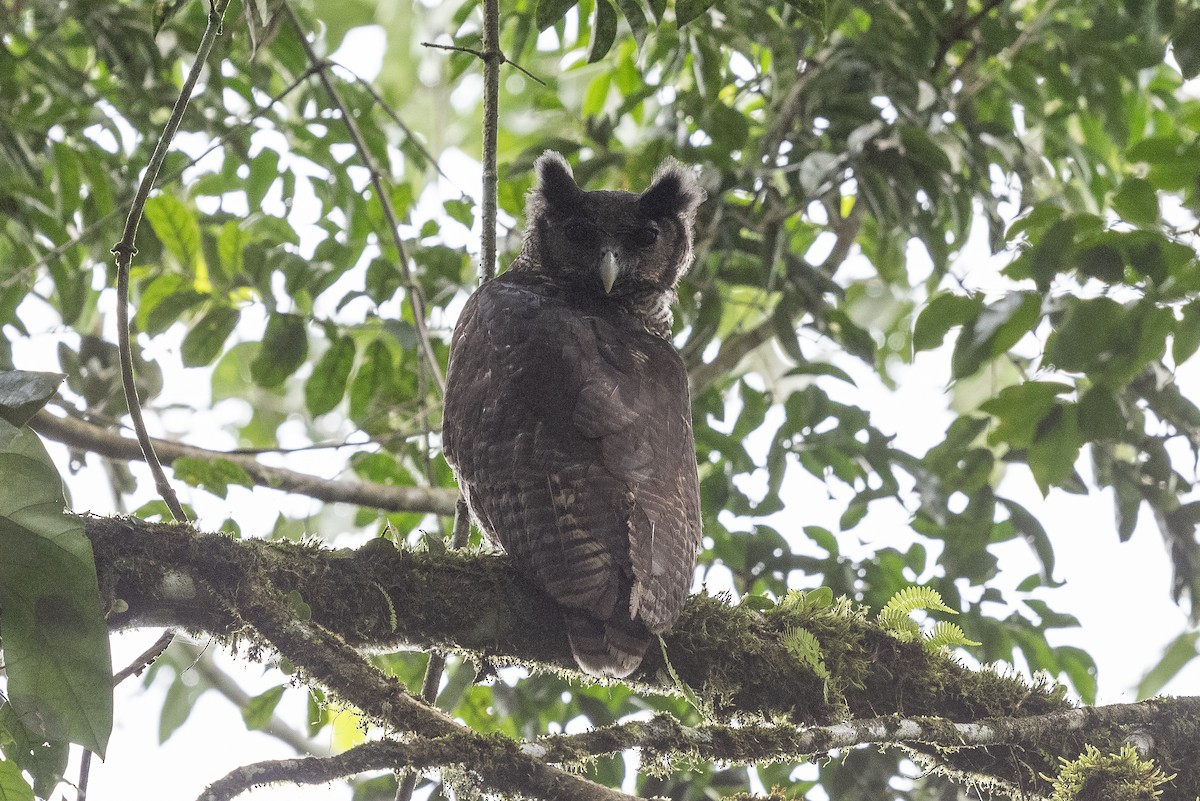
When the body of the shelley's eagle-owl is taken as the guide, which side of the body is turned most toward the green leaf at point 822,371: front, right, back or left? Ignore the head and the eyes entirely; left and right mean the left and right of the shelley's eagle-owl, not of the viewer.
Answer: right

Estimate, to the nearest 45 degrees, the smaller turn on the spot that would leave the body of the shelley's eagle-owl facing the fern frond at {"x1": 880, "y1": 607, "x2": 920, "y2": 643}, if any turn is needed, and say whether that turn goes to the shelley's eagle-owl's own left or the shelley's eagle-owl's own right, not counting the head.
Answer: approximately 135° to the shelley's eagle-owl's own right

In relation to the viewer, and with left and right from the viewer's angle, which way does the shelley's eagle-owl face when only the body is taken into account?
facing away from the viewer and to the left of the viewer

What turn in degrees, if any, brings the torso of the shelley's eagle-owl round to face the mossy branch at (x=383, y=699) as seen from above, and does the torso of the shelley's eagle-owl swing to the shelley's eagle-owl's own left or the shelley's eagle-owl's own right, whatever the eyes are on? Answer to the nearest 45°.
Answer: approximately 90° to the shelley's eagle-owl's own left

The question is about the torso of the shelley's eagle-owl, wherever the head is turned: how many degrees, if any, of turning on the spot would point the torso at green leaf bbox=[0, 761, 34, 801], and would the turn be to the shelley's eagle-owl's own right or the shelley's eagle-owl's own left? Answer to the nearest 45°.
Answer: approximately 90° to the shelley's eagle-owl's own left
